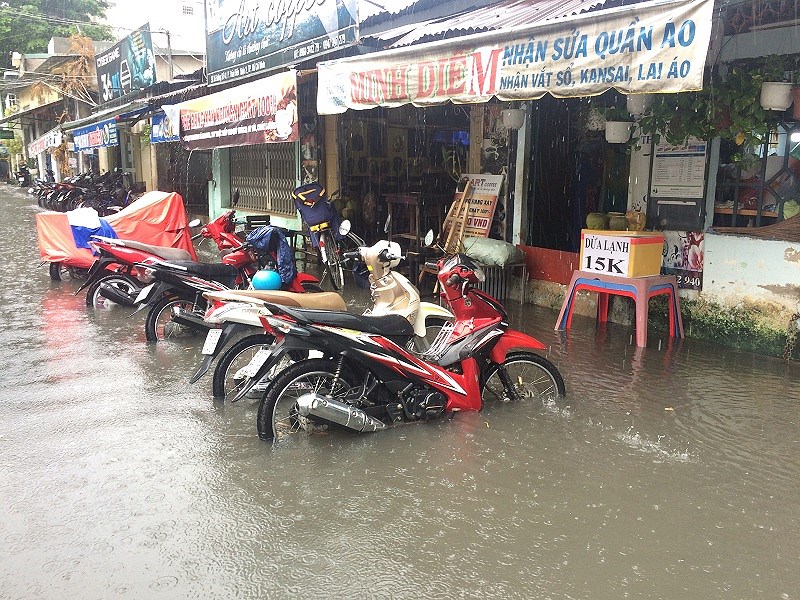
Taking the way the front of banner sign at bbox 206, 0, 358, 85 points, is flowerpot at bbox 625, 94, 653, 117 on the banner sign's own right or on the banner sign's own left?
on the banner sign's own left

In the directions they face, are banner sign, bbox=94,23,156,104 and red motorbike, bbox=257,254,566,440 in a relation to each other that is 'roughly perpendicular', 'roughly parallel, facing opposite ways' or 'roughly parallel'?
roughly perpendicular

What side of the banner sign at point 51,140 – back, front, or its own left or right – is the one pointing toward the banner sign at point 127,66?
left

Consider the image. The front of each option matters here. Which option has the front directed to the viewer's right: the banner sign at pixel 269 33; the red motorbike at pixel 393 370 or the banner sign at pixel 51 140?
the red motorbike

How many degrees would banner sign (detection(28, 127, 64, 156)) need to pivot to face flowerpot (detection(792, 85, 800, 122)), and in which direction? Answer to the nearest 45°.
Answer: approximately 45° to its left

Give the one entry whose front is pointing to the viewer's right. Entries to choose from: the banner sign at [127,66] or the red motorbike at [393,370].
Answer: the red motorbike

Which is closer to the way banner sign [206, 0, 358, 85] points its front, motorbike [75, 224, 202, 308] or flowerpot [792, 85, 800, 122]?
the motorbike

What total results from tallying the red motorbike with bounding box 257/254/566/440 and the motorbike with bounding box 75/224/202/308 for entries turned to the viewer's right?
2

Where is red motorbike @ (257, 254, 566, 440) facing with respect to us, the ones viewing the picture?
facing to the right of the viewer

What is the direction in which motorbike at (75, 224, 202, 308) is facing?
to the viewer's right

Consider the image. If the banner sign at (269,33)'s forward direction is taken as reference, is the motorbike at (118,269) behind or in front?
in front
